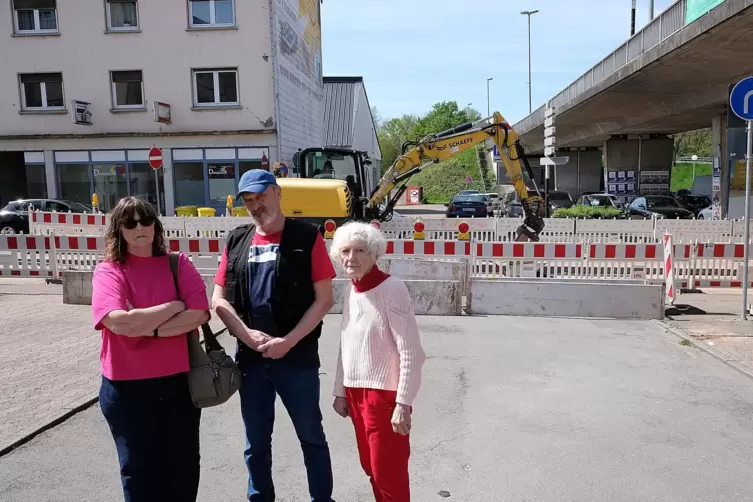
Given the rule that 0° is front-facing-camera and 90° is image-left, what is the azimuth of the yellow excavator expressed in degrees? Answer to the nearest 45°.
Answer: approximately 270°

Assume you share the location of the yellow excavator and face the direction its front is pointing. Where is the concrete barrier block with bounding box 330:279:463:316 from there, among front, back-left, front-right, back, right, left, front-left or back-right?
right

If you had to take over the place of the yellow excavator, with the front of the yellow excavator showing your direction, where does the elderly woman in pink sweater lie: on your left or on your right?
on your right

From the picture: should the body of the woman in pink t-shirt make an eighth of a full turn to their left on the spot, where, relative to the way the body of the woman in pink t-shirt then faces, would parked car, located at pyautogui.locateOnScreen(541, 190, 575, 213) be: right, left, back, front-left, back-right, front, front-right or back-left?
left

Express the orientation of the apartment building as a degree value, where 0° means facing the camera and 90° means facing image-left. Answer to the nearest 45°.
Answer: approximately 0°

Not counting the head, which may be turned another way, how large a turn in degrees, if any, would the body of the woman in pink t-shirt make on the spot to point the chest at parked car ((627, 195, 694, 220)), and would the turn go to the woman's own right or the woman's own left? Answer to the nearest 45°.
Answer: approximately 135° to the woman's own left

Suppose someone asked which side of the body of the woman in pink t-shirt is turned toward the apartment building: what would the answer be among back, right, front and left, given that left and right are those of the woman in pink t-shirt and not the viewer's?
back

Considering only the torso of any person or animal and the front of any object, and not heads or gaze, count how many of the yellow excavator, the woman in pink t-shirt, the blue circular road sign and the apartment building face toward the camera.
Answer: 3
